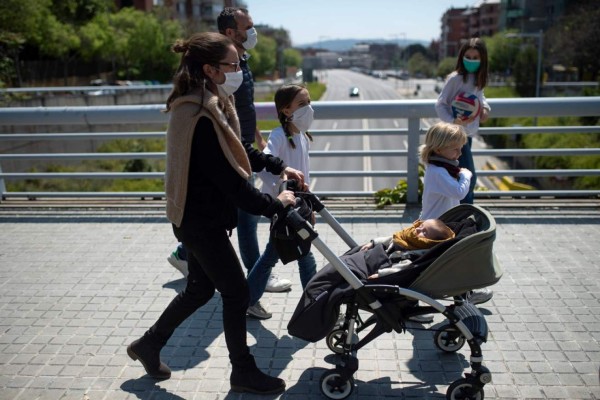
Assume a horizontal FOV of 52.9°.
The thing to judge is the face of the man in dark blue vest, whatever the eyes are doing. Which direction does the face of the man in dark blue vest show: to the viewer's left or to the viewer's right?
to the viewer's right

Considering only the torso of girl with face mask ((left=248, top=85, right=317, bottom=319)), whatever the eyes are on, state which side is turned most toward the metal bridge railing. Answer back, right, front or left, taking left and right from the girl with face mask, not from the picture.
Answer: left

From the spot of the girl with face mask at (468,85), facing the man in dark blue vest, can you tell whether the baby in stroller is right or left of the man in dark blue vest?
left

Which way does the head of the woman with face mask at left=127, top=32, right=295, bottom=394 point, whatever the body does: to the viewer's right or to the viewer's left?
to the viewer's right

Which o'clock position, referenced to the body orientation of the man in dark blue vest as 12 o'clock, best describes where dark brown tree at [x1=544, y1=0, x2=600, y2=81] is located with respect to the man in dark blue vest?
The dark brown tree is roughly at 10 o'clock from the man in dark blue vest.

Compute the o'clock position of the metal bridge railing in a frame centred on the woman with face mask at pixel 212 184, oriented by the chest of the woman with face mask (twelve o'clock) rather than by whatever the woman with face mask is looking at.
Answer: The metal bridge railing is roughly at 10 o'clock from the woman with face mask.

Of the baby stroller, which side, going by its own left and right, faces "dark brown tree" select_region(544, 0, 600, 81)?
left

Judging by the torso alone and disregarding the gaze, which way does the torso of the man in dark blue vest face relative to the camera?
to the viewer's right

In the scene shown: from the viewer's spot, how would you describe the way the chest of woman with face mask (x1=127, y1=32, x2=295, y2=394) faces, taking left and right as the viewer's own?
facing to the right of the viewer

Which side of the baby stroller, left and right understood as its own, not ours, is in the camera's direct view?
right

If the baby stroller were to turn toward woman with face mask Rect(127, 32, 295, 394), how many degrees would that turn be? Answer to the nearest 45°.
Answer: approximately 180°
